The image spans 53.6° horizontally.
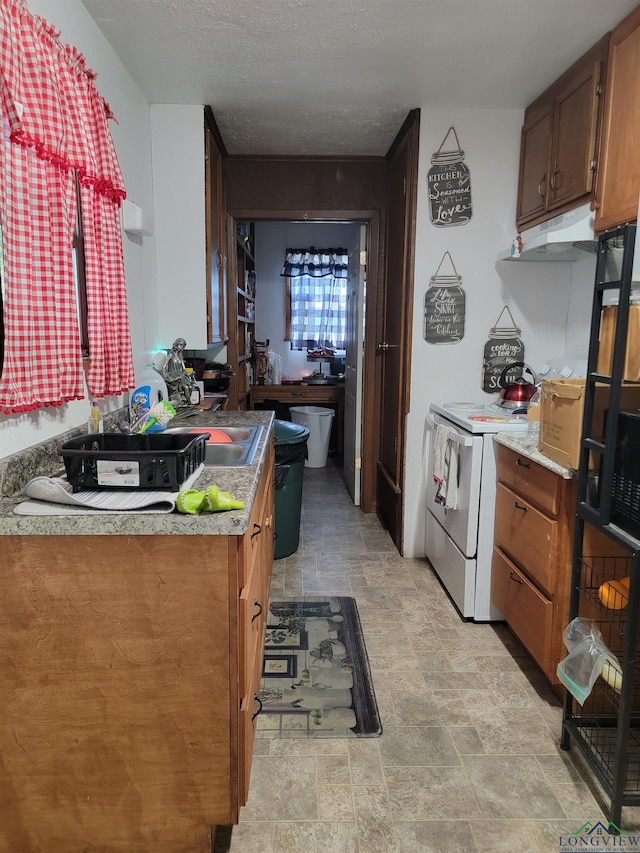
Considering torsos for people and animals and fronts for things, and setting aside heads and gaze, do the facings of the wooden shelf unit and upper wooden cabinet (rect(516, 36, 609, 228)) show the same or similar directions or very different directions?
very different directions

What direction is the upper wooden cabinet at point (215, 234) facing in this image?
to the viewer's right

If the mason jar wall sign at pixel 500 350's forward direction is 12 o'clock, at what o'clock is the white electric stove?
The white electric stove is roughly at 12 o'clock from the mason jar wall sign.

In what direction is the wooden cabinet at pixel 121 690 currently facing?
to the viewer's right

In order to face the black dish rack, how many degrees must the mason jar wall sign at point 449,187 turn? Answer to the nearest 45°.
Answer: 0° — it already faces it

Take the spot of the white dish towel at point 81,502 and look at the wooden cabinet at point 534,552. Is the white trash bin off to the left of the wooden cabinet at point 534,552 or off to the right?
left

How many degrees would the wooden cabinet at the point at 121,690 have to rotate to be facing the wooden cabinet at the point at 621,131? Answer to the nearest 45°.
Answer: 0° — it already faces it

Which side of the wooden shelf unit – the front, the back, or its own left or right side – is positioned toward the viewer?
right

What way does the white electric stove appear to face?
to the viewer's left

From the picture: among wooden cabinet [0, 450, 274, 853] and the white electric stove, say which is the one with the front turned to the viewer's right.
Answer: the wooden cabinet
